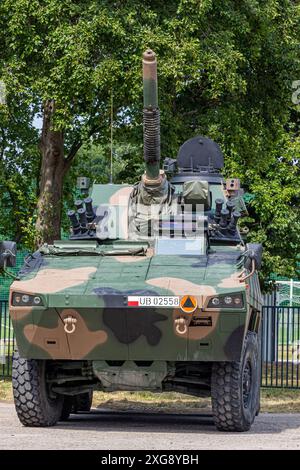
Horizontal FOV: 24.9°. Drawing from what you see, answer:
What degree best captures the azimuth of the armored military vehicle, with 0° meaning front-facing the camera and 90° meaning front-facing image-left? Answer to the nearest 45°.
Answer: approximately 0°
